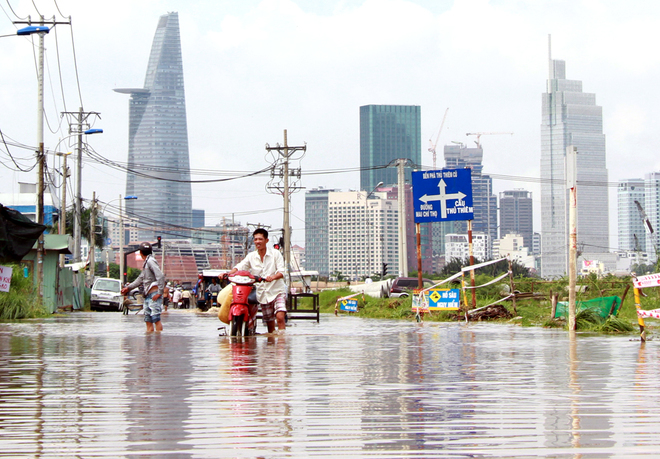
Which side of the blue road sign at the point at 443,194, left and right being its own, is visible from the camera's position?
front

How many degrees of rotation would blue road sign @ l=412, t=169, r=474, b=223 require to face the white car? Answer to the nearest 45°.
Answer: approximately 135° to its right

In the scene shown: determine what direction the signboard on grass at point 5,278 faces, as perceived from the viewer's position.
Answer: facing the viewer

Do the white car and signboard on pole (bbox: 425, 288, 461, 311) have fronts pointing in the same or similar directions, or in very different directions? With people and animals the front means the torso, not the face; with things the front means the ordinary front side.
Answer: same or similar directions

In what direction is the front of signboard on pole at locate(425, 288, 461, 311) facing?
toward the camera

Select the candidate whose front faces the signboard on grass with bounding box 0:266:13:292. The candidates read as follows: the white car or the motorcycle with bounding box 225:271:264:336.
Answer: the white car

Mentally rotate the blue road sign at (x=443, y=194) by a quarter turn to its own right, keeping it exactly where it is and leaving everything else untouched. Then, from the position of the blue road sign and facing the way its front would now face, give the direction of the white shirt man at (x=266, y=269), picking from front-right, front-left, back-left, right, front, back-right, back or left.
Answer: left

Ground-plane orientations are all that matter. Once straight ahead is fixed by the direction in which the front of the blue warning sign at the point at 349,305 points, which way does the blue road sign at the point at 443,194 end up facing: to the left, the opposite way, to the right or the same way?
the same way

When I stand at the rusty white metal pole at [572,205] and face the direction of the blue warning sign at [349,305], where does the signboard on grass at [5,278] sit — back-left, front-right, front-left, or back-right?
front-left

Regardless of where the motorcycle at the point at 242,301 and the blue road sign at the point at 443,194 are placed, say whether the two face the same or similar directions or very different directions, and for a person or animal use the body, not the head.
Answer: same or similar directions

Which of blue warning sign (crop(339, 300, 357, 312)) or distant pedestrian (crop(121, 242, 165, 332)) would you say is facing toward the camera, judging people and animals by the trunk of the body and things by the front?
the blue warning sign

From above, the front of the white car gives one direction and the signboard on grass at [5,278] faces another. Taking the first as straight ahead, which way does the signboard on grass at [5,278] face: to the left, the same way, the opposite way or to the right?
the same way
